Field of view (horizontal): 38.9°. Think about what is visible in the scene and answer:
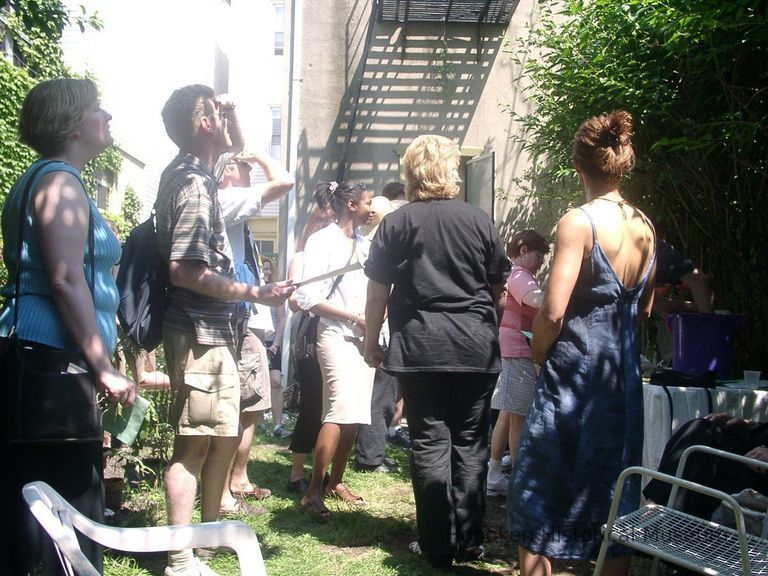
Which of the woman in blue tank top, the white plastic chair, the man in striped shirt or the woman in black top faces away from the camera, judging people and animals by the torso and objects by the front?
the woman in black top

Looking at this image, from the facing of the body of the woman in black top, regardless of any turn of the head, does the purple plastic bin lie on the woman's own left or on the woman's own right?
on the woman's own right

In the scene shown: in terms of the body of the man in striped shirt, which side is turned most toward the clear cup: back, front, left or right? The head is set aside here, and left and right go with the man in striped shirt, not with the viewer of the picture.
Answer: front

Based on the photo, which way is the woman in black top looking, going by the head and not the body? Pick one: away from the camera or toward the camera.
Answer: away from the camera

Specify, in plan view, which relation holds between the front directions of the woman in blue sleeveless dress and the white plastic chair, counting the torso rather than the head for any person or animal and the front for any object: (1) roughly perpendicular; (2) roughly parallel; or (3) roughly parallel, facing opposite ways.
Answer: roughly perpendicular

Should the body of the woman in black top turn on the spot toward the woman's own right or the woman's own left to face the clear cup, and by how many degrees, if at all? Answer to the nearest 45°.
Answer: approximately 45° to the woman's own right

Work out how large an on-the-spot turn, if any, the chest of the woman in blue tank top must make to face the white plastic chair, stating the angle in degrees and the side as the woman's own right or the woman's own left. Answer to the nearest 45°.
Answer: approximately 90° to the woman's own right

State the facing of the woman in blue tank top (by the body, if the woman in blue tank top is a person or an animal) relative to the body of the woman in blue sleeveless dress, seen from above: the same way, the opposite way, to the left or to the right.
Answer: to the right

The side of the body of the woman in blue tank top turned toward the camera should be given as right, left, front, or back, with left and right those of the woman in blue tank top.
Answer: right

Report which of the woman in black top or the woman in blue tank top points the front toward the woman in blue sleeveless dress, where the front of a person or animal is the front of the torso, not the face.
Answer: the woman in blue tank top

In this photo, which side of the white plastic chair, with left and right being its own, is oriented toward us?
right

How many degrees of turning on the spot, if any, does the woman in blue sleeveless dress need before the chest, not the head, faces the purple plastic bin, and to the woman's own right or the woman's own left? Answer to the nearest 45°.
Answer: approximately 45° to the woman's own right

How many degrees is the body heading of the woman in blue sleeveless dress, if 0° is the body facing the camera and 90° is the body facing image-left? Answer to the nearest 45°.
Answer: approximately 135°

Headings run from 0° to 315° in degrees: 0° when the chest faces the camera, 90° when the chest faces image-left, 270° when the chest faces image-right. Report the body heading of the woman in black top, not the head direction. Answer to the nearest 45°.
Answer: approximately 180°

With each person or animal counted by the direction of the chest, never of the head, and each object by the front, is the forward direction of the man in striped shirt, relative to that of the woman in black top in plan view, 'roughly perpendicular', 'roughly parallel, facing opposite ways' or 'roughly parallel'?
roughly perpendicular

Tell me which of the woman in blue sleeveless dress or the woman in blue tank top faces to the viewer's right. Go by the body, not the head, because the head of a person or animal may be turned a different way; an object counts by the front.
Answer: the woman in blue tank top

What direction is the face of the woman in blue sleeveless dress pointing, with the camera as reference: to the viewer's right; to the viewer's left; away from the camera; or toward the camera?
away from the camera
